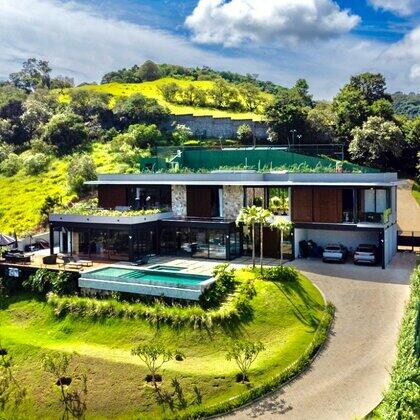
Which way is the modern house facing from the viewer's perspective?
toward the camera

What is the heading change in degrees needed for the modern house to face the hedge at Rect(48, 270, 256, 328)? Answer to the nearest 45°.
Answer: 0° — it already faces it

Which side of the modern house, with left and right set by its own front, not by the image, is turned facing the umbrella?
right

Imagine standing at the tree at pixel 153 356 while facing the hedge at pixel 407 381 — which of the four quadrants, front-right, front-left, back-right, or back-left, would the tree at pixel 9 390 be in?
back-right

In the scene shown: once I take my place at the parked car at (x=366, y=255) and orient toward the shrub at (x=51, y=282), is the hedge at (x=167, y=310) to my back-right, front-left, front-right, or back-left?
front-left

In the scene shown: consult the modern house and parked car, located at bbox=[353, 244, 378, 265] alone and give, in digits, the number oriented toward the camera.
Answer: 2

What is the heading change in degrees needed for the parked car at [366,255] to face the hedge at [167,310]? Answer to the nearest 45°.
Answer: approximately 45° to its right

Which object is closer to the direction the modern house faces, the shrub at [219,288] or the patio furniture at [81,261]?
the shrub

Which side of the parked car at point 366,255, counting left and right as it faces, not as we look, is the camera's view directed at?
front

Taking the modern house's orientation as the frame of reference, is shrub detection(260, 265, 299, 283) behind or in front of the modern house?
in front

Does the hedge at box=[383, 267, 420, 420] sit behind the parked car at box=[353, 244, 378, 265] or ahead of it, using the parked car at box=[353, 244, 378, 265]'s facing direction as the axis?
ahead

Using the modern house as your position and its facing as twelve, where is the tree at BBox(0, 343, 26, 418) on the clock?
The tree is roughly at 1 o'clock from the modern house.

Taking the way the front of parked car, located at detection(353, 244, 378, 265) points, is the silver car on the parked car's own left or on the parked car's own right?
on the parked car's own right

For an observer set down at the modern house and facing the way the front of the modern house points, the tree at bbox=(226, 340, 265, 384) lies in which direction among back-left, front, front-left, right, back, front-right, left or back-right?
front

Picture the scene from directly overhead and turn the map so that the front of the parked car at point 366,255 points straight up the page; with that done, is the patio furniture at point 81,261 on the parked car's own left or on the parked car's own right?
on the parked car's own right
